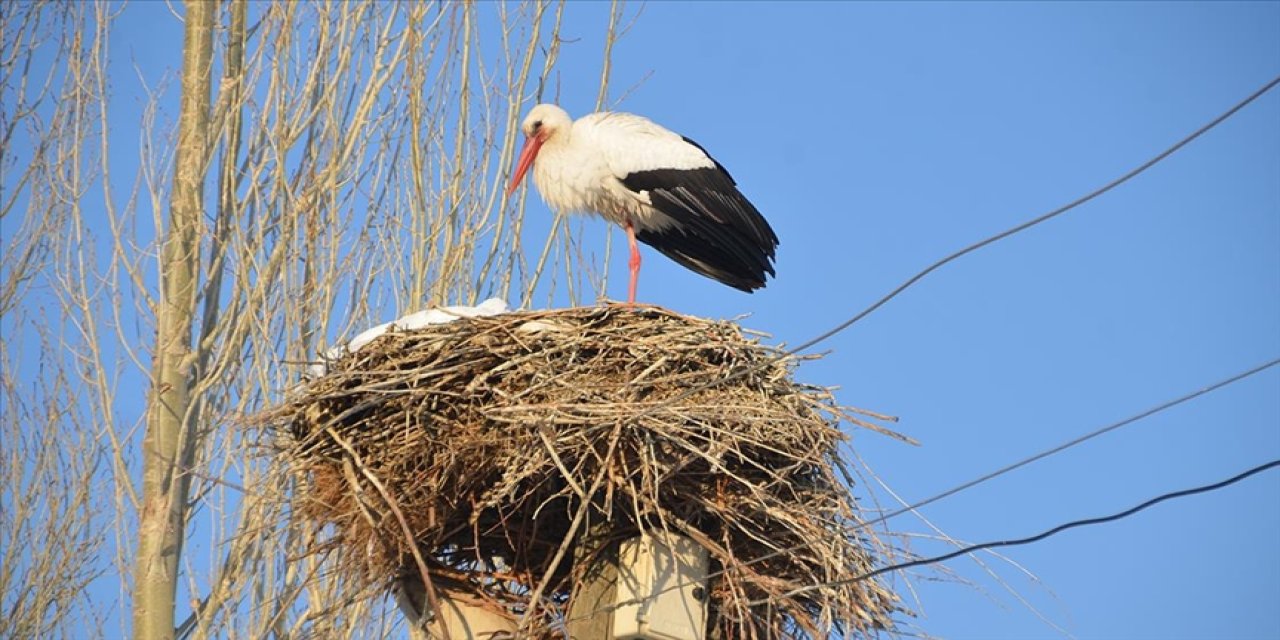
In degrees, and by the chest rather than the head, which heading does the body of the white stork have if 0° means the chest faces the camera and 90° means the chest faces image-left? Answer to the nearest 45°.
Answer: approximately 90°
